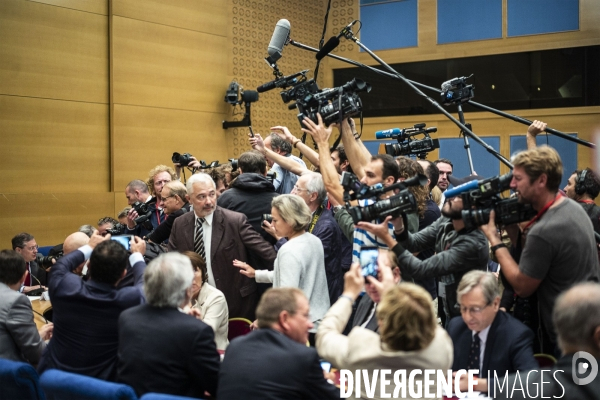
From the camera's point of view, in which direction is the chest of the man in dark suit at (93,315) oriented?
away from the camera

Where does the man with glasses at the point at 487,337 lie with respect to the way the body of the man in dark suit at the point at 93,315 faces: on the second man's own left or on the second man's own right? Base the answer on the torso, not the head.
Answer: on the second man's own right

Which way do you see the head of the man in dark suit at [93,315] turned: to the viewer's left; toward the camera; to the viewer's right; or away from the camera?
away from the camera

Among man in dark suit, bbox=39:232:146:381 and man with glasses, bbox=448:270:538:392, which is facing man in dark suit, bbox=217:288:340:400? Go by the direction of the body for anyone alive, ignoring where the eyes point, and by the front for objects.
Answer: the man with glasses

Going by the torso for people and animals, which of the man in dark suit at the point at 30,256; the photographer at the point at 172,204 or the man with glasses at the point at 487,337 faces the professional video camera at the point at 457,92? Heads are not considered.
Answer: the man in dark suit

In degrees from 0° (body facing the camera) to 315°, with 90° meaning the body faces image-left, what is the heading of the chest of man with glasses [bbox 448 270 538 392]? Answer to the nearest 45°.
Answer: approximately 45°

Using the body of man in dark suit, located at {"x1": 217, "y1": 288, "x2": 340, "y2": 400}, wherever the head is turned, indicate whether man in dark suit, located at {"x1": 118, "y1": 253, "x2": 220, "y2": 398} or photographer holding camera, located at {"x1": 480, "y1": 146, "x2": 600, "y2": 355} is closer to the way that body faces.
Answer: the photographer holding camera

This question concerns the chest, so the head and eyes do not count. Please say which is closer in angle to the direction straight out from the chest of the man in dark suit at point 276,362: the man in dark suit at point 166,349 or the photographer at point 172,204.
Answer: the photographer

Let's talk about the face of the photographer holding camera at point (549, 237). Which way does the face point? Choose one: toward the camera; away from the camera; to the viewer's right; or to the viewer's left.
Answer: to the viewer's left

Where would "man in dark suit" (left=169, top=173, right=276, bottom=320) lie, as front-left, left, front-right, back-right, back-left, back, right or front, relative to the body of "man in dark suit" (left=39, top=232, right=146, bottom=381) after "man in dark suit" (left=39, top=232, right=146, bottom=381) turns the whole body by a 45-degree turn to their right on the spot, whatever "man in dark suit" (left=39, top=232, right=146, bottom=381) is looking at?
front

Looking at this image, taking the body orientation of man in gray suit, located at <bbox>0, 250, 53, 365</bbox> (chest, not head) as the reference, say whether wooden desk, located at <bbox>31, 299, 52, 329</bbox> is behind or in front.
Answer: in front

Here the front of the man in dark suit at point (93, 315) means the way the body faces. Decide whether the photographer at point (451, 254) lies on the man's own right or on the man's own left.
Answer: on the man's own right

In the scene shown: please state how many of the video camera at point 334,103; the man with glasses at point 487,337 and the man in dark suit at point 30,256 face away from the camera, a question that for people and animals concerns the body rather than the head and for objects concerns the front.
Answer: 0

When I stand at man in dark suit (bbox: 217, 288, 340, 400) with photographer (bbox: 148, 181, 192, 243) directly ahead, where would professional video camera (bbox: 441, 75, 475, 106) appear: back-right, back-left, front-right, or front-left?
front-right

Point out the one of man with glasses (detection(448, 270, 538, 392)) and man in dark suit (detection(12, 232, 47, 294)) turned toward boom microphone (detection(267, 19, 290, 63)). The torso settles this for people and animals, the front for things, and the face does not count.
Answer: the man in dark suit
